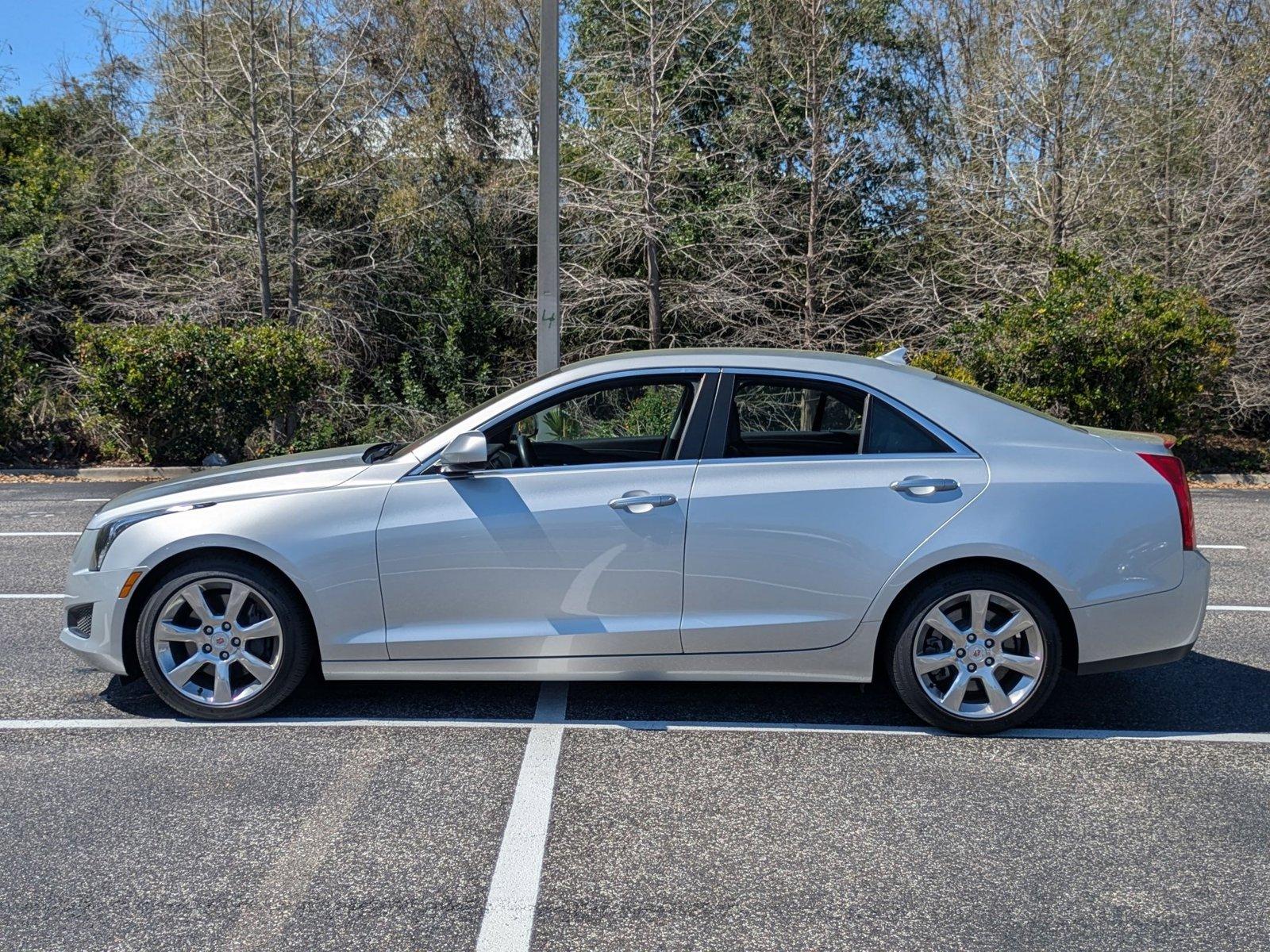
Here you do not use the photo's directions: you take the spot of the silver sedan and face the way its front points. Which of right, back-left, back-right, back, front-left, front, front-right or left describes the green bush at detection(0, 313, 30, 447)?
front-right

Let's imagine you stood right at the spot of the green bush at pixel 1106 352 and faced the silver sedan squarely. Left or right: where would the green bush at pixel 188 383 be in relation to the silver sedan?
right

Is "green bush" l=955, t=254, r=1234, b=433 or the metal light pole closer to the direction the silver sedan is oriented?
the metal light pole

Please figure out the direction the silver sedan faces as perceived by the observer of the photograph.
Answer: facing to the left of the viewer

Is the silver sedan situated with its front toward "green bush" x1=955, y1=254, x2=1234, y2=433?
no

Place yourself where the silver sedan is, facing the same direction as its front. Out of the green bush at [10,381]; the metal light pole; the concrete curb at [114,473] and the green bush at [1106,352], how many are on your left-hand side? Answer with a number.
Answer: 0

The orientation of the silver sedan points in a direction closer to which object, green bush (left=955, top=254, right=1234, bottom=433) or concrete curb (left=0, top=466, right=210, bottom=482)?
the concrete curb

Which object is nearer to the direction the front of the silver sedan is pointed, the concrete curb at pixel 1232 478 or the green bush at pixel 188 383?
the green bush

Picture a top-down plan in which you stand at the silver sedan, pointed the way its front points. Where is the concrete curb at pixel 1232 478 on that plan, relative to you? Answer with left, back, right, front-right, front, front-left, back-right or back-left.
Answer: back-right

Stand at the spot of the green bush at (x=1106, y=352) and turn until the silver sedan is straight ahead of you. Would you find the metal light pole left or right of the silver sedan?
right

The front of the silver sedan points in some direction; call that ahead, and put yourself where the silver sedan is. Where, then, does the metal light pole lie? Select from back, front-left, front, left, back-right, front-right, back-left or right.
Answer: right

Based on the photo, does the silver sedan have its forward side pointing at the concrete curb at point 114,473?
no

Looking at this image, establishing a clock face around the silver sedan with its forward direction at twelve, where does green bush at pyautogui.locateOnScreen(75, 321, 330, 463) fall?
The green bush is roughly at 2 o'clock from the silver sedan.
